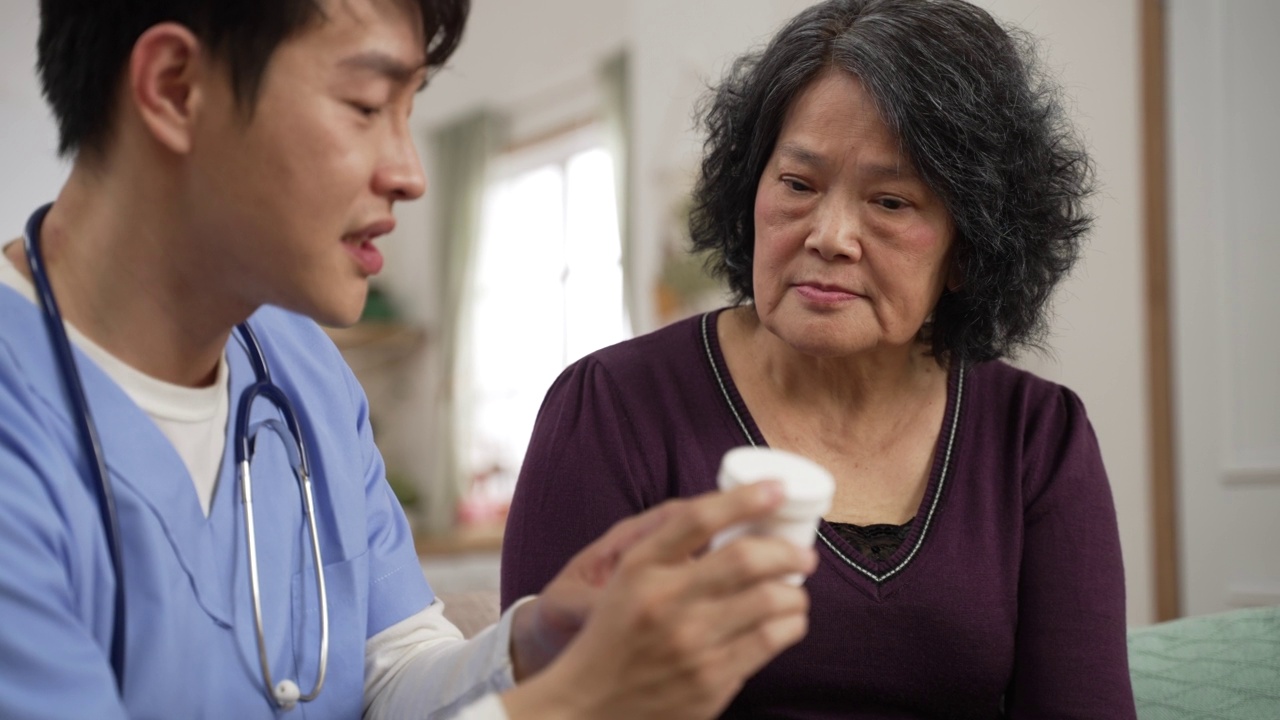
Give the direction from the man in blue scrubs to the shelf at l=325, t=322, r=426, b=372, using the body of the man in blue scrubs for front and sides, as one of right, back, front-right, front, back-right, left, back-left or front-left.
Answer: back-left

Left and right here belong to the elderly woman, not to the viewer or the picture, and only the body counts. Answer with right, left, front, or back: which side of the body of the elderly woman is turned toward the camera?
front

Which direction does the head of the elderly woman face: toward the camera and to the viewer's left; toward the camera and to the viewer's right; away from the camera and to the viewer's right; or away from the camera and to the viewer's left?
toward the camera and to the viewer's left

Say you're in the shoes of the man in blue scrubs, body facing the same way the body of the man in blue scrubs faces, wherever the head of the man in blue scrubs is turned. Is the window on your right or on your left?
on your left

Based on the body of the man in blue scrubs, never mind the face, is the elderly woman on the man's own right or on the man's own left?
on the man's own left

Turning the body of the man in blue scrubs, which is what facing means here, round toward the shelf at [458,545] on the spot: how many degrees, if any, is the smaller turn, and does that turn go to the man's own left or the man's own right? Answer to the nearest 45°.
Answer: approximately 135° to the man's own left

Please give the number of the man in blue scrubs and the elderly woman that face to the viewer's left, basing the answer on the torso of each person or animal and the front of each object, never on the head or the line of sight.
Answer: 0

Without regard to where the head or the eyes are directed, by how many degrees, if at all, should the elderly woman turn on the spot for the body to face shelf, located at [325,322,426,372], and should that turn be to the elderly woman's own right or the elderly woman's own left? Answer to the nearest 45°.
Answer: approximately 135° to the elderly woman's own right

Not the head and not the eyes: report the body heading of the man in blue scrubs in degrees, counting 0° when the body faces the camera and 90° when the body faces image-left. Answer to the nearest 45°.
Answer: approximately 315°

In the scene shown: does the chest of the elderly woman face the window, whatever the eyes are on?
no

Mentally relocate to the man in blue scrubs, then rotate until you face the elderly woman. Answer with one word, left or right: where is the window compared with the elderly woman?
left

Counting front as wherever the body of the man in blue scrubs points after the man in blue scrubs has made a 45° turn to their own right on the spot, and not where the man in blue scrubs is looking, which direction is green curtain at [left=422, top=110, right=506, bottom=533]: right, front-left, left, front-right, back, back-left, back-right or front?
back

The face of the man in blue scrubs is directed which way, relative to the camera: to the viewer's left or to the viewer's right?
to the viewer's right
